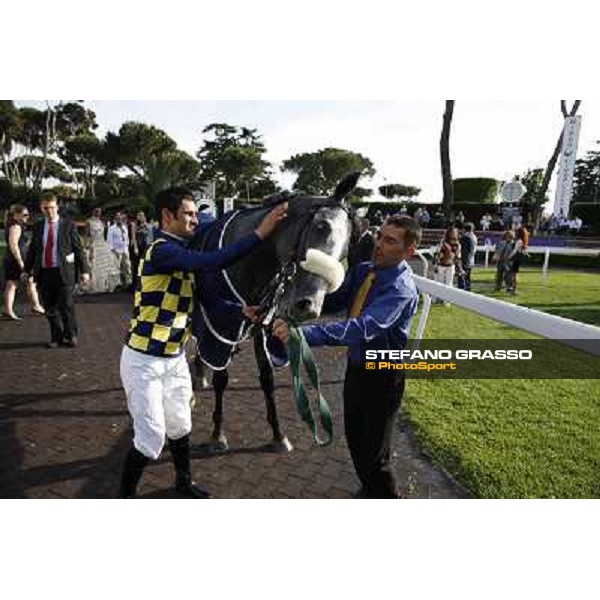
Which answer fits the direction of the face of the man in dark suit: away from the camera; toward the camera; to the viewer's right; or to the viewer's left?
toward the camera

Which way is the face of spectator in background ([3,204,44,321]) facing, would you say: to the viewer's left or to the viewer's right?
to the viewer's right

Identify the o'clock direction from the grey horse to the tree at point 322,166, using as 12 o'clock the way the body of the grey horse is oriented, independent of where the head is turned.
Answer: The tree is roughly at 8 o'clock from the grey horse.

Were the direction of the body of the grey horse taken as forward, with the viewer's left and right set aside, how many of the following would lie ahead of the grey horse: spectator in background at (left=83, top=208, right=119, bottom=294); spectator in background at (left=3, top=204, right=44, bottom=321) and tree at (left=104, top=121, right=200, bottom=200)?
0

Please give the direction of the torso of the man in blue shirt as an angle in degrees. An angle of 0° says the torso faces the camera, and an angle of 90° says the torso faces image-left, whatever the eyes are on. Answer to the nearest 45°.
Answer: approximately 45°

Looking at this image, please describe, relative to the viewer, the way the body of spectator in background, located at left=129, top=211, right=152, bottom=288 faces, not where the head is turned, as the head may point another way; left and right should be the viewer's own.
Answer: facing the viewer

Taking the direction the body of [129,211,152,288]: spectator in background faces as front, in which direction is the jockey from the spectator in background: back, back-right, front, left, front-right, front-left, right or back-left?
front

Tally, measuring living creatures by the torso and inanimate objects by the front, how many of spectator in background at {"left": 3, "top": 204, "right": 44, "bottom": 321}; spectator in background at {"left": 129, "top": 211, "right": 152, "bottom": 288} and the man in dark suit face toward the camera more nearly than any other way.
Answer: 2

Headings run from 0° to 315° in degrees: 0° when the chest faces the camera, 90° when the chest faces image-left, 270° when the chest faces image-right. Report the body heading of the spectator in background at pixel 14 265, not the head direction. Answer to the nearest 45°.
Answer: approximately 270°

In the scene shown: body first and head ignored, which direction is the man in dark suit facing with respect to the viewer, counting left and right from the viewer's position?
facing the viewer
